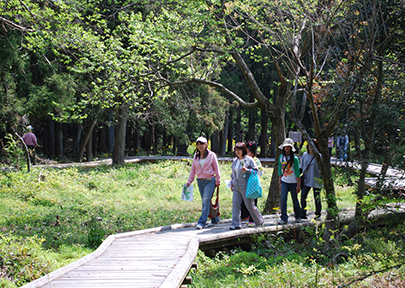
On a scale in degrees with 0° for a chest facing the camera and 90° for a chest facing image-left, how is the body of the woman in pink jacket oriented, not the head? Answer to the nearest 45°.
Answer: approximately 45°

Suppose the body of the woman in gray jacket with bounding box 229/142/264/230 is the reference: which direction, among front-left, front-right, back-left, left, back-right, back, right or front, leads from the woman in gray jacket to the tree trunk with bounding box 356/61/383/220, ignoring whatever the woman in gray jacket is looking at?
back-left

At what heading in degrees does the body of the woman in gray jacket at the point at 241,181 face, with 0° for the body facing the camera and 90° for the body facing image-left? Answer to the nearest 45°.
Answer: approximately 45°

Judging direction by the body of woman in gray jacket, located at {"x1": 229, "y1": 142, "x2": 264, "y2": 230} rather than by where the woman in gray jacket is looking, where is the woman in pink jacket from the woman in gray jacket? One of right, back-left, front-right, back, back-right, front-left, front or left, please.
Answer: front-right

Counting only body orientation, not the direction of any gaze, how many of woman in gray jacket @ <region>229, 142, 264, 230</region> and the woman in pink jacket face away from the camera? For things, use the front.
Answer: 0
